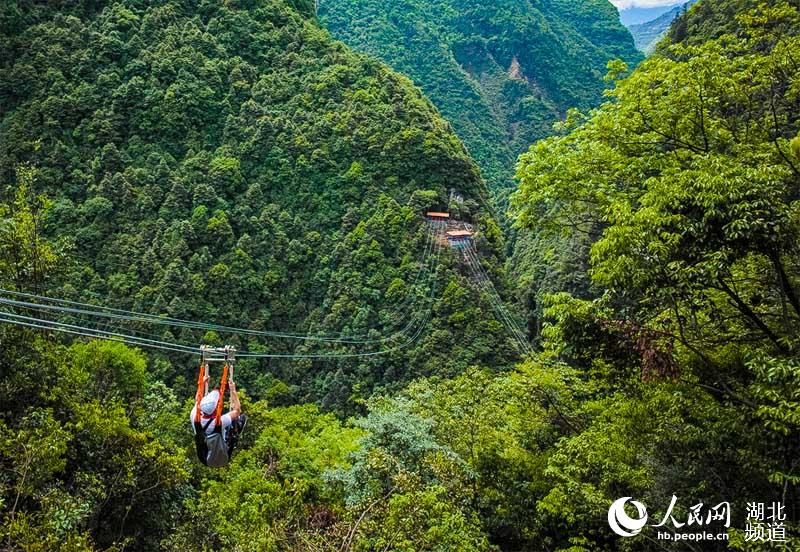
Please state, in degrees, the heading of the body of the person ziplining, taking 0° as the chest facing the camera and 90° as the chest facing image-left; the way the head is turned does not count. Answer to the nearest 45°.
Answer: approximately 225°

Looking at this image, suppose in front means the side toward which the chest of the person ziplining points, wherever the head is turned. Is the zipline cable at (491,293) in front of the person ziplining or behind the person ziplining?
in front
